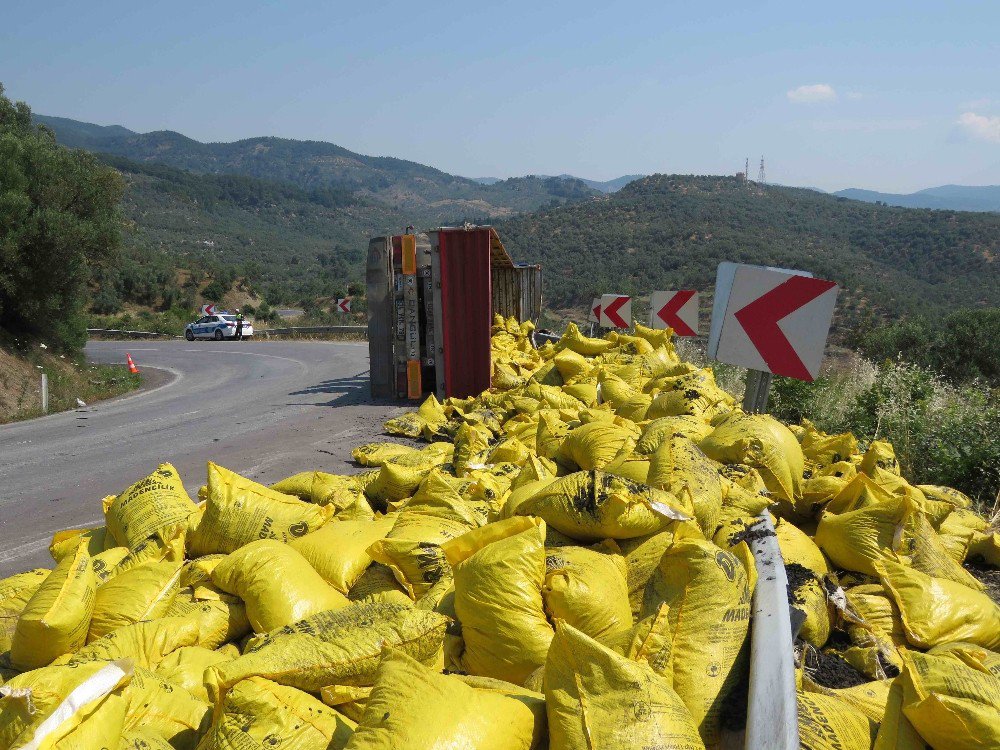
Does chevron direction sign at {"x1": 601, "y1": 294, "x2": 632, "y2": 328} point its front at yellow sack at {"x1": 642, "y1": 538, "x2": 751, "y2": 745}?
yes

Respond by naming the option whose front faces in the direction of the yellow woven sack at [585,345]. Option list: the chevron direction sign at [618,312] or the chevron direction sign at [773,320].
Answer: the chevron direction sign at [618,312]

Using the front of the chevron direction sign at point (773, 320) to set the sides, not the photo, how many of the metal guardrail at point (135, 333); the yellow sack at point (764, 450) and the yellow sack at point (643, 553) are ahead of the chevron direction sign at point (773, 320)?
2

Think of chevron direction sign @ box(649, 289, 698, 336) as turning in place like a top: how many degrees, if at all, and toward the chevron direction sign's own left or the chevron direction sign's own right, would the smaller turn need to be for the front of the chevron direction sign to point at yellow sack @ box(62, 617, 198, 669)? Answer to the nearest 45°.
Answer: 0° — it already faces it

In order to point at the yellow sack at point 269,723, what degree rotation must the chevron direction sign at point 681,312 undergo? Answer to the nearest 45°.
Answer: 0° — it already faces it

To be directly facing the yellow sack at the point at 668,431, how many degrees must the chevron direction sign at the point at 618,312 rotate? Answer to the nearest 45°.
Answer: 0° — it already faces it
